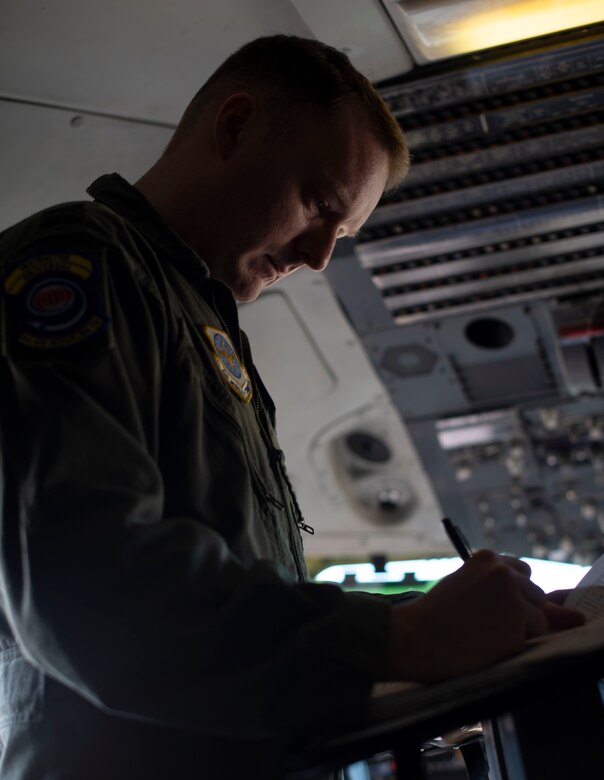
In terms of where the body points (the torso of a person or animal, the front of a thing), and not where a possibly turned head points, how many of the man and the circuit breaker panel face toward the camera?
1

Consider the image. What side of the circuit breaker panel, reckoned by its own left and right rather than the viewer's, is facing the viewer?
front

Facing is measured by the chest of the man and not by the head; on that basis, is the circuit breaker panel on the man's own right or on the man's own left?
on the man's own left

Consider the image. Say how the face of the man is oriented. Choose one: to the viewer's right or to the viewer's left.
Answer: to the viewer's right

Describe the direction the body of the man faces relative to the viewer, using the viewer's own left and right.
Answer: facing to the right of the viewer

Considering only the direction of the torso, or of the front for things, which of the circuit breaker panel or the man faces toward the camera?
the circuit breaker panel

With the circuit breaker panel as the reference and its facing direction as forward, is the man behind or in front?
in front
